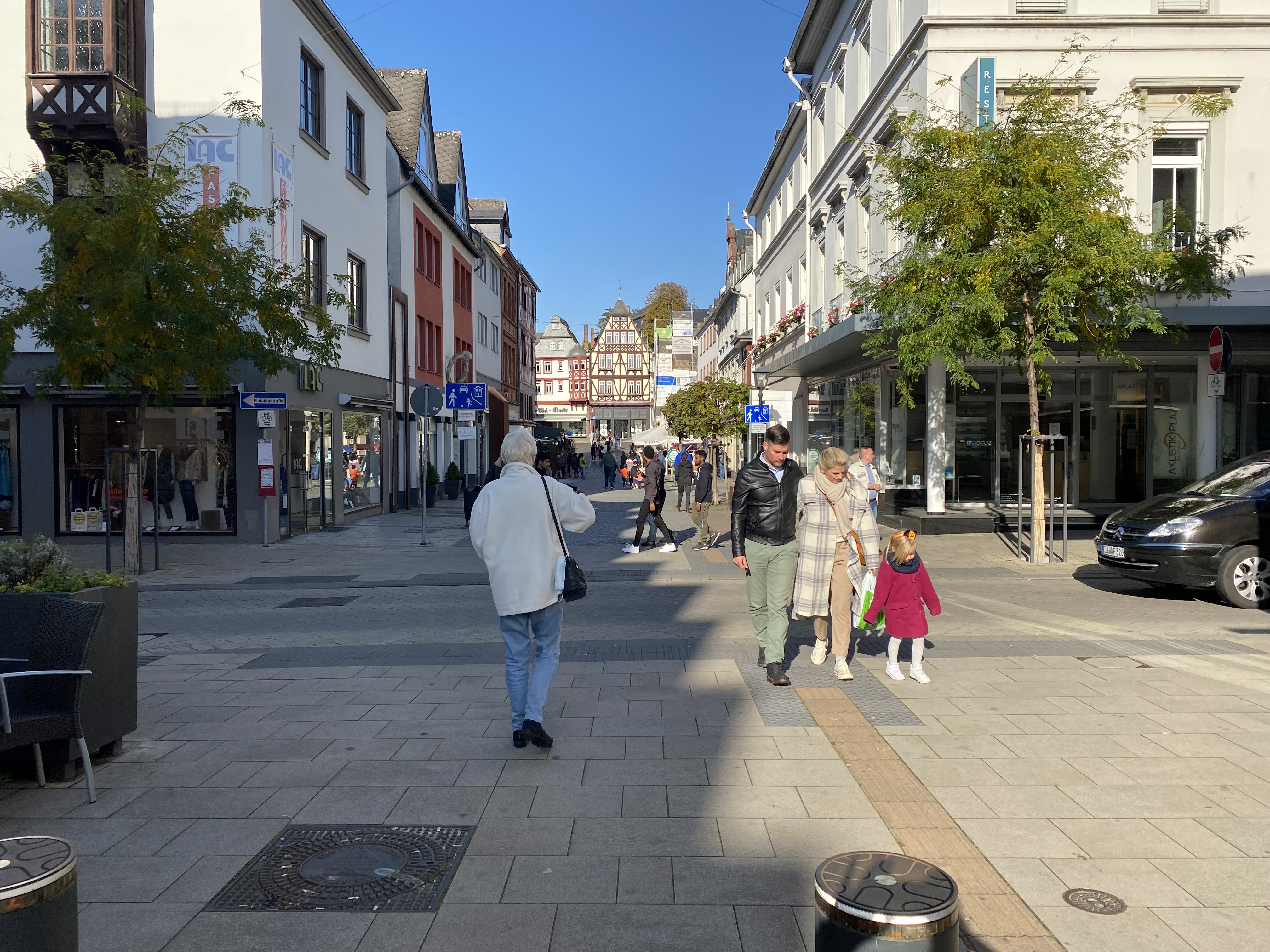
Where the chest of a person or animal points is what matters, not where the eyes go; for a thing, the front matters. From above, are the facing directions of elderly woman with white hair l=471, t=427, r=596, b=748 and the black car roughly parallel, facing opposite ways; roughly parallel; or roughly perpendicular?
roughly perpendicular

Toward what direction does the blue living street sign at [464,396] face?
toward the camera

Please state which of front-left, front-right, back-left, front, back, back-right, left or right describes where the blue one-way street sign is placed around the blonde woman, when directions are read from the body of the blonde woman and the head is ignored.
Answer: back-right

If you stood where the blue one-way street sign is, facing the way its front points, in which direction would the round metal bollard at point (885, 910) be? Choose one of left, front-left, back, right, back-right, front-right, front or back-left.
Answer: front

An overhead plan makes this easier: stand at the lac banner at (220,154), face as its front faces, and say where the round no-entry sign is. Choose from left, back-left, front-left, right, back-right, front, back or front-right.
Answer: front-left

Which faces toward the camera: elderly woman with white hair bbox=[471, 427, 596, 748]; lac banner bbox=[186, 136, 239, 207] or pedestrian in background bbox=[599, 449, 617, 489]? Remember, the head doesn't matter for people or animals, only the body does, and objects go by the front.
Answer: the lac banner

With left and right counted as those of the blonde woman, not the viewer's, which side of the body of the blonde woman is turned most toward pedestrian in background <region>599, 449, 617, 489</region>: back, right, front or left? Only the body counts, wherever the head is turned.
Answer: back

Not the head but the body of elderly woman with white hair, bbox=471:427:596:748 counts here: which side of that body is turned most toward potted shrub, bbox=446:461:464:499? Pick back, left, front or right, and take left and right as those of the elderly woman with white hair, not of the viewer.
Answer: front

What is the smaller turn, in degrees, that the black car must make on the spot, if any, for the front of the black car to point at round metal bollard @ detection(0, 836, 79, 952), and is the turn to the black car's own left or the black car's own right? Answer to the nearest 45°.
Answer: approximately 45° to the black car's own left

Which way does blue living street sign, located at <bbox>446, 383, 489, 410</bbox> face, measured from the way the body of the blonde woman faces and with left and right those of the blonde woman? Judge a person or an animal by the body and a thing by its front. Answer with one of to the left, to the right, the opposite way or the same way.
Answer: the same way

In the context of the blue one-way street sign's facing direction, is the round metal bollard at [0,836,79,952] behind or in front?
in front

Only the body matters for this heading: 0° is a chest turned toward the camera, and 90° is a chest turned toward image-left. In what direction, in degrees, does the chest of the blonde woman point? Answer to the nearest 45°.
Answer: approximately 0°

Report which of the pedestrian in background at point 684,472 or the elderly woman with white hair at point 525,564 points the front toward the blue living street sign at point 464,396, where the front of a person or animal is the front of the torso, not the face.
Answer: the elderly woman with white hair

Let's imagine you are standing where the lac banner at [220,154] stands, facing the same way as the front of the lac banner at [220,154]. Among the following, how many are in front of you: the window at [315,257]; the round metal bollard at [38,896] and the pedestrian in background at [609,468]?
1

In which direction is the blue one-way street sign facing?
toward the camera

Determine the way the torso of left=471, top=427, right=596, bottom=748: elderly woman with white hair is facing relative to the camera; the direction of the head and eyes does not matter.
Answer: away from the camera

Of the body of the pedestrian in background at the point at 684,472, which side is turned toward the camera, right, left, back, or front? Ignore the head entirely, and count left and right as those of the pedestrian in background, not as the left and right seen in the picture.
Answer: back
